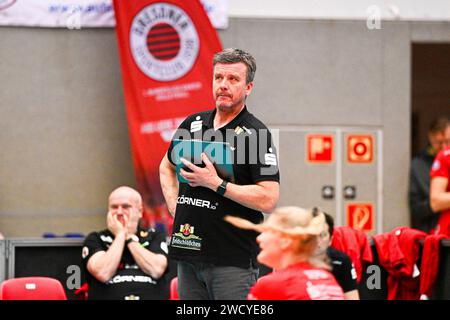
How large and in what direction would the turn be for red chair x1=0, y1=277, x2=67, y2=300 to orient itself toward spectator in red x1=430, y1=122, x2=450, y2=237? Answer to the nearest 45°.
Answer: approximately 90° to its left

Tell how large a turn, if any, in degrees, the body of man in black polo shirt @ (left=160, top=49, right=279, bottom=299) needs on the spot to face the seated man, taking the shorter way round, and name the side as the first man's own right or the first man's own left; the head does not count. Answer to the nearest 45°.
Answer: approximately 135° to the first man's own right

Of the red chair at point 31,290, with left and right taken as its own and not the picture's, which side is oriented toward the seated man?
left

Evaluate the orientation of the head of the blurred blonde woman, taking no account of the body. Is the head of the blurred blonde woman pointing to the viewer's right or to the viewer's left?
to the viewer's left

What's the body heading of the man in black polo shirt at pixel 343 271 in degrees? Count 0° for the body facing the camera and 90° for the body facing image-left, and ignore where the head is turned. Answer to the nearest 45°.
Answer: approximately 45°
